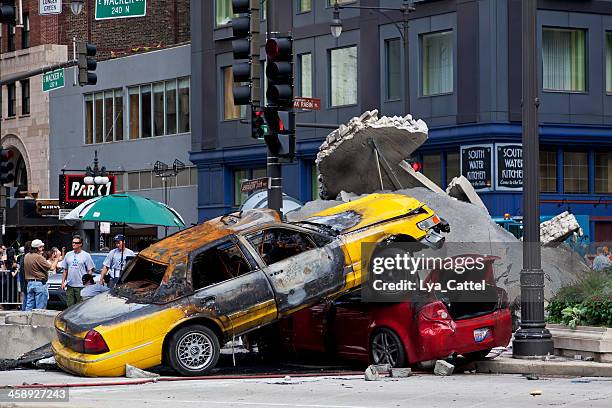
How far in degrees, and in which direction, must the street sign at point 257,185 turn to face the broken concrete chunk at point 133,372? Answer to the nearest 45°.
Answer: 0° — it already faces it

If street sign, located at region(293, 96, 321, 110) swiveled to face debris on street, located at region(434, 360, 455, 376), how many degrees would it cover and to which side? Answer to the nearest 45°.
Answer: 0° — it already faces it

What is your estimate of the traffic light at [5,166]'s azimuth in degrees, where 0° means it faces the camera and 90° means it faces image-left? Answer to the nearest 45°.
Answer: approximately 315°

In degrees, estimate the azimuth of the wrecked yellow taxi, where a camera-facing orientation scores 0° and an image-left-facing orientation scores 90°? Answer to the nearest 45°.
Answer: approximately 225°

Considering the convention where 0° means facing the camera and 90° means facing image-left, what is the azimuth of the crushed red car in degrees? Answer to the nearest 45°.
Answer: approximately 135°
